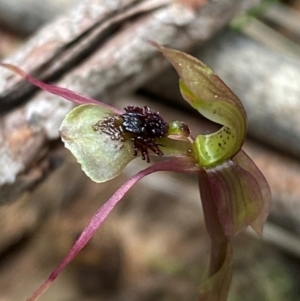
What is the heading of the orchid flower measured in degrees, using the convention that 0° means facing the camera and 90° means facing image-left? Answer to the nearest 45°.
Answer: approximately 90°
